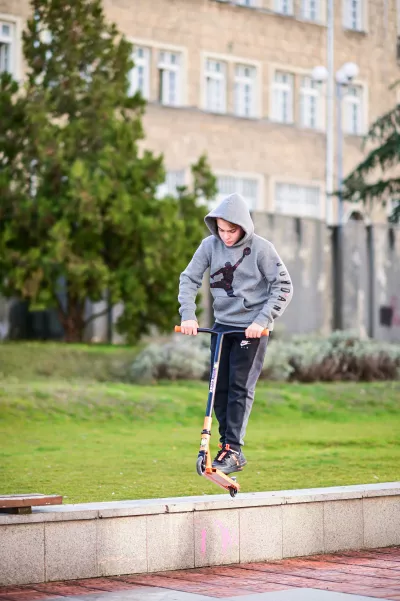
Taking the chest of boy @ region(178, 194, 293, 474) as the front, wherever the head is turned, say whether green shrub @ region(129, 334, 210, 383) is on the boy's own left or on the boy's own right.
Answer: on the boy's own right

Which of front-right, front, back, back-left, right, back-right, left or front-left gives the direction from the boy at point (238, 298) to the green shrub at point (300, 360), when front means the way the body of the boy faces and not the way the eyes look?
back-right

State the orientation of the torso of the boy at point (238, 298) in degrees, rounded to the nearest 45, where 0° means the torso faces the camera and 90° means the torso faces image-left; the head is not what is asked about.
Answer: approximately 45°

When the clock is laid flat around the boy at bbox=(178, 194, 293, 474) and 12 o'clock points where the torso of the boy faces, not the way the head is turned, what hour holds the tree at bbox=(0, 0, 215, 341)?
The tree is roughly at 4 o'clock from the boy.

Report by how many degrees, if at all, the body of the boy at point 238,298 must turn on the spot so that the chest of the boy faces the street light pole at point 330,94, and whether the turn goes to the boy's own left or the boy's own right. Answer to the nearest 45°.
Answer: approximately 135° to the boy's own right
